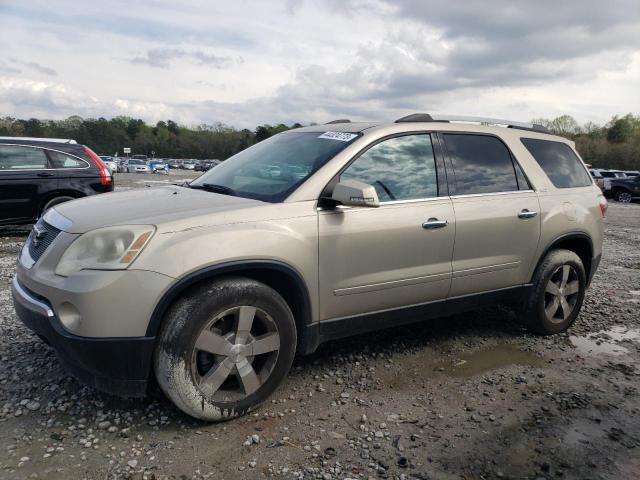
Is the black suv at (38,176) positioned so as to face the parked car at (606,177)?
no

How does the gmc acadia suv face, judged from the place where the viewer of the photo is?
facing the viewer and to the left of the viewer

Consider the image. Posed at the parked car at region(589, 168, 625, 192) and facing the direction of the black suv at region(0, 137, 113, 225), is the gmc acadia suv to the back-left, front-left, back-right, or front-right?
front-left

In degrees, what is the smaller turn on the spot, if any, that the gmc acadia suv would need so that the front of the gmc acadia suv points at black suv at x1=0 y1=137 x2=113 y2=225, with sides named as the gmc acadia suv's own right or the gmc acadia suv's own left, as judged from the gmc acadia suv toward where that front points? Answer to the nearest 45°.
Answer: approximately 90° to the gmc acadia suv's own right

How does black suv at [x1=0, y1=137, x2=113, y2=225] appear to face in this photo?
to the viewer's left

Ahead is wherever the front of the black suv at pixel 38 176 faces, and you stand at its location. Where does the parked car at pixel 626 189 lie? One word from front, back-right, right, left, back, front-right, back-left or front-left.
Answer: back

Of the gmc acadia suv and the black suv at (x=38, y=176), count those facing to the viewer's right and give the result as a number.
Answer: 0

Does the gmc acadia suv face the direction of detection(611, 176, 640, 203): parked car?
no

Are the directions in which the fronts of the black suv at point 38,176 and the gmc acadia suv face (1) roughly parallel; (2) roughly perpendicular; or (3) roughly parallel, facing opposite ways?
roughly parallel
